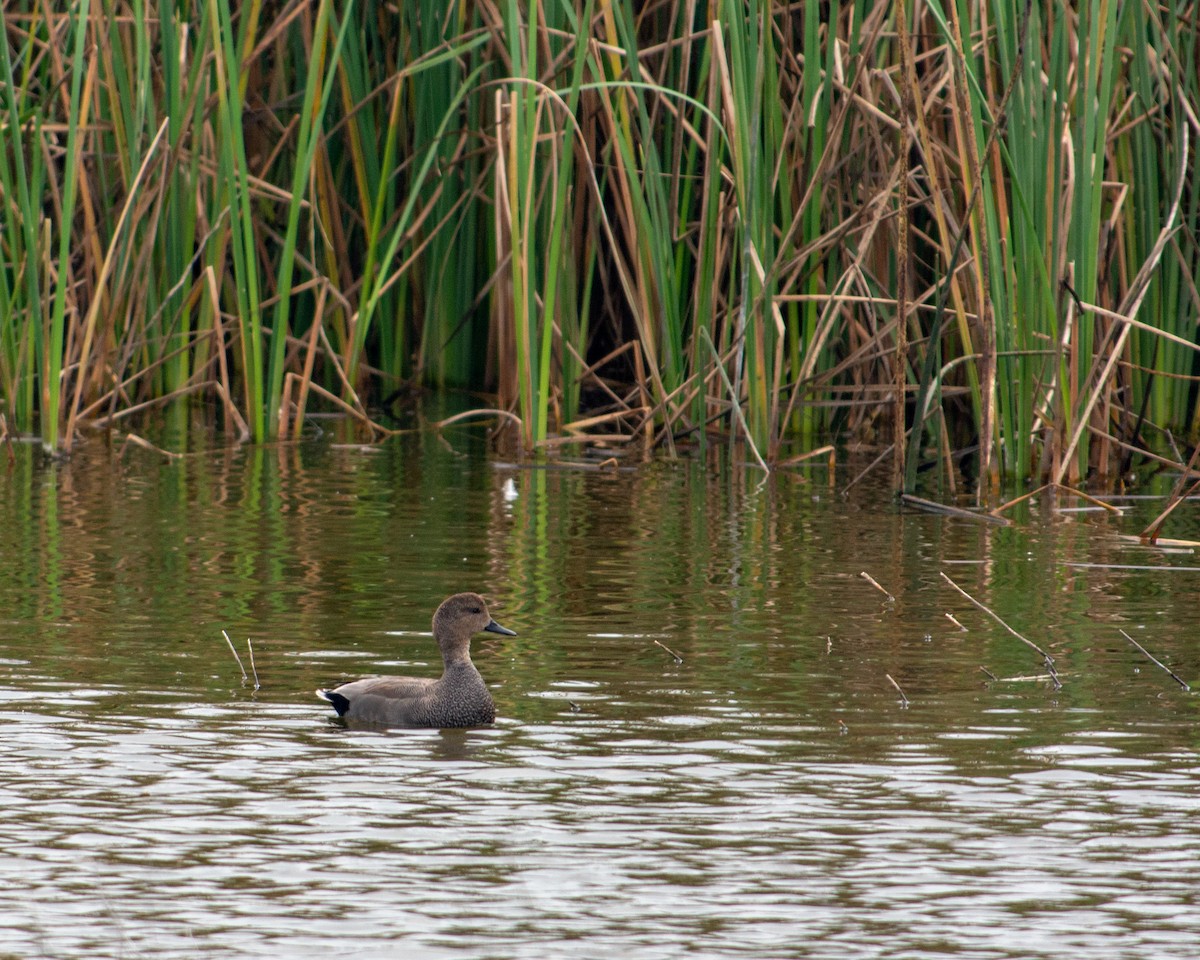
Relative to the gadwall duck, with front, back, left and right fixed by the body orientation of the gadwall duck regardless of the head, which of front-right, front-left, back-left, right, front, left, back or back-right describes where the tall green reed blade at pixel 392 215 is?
left

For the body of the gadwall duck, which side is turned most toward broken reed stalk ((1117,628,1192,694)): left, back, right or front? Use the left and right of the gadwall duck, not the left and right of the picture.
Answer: front

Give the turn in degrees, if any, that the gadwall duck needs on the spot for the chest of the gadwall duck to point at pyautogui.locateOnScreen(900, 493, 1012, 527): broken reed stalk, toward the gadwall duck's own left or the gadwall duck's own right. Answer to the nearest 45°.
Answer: approximately 45° to the gadwall duck's own left

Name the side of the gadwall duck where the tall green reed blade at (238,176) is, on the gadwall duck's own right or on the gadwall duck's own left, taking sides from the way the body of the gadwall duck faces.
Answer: on the gadwall duck's own left

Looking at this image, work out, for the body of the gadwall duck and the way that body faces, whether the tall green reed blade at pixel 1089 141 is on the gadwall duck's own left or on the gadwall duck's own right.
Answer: on the gadwall duck's own left

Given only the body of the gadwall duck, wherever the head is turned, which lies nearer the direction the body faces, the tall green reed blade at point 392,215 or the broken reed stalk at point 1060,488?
the broken reed stalk

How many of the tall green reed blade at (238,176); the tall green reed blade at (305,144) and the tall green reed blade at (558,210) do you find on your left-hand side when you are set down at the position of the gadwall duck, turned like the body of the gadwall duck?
3

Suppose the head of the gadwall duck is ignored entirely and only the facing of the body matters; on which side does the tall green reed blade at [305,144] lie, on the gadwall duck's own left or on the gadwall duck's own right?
on the gadwall duck's own left

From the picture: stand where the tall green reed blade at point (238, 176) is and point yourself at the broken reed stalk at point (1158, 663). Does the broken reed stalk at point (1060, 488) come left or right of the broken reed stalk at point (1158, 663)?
left

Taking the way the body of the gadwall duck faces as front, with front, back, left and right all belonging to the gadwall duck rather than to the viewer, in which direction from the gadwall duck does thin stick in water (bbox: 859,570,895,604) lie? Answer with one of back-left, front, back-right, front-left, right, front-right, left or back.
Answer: front-left

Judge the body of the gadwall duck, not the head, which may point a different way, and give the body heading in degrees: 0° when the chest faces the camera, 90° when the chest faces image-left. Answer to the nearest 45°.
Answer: approximately 270°

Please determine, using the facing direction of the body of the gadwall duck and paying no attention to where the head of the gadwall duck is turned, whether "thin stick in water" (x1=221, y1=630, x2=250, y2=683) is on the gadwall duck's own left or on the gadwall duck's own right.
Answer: on the gadwall duck's own left

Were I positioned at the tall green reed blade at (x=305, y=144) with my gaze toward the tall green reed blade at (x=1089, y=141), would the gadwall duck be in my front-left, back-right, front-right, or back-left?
front-right

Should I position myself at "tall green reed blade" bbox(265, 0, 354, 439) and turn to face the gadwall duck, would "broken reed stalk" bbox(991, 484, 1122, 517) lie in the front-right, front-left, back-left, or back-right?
front-left

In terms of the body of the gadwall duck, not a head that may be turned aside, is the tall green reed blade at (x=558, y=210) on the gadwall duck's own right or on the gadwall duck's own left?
on the gadwall duck's own left
